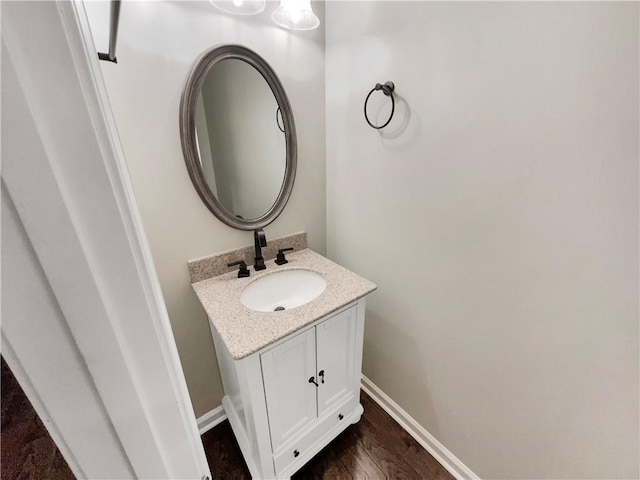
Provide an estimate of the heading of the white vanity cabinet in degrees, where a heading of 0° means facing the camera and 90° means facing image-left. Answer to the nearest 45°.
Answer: approximately 315°

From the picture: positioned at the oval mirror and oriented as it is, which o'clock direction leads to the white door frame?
The white door frame is roughly at 2 o'clock from the oval mirror.

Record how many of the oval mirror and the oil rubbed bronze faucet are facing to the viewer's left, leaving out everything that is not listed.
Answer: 0

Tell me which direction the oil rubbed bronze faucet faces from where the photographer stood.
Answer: facing the viewer and to the right of the viewer

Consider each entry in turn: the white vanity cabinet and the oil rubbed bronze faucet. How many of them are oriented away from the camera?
0
